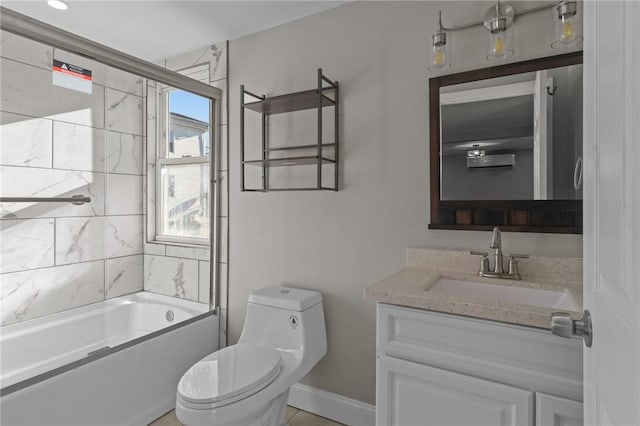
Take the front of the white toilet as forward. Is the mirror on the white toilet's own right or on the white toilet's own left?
on the white toilet's own left

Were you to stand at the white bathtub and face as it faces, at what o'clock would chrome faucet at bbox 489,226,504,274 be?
The chrome faucet is roughly at 12 o'clock from the white bathtub.

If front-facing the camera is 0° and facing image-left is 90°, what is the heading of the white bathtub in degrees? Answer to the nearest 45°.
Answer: approximately 315°

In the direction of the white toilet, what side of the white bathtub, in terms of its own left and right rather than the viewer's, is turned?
front

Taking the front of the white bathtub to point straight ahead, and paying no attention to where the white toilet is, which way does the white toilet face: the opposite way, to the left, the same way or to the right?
to the right

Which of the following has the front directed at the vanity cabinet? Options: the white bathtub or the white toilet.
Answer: the white bathtub

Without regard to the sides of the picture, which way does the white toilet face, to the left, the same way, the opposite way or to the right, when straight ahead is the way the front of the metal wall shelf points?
the same way

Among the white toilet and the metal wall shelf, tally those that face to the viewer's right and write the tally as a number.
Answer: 0

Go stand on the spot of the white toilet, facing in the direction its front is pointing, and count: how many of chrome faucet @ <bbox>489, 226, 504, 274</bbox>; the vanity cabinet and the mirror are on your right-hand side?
0

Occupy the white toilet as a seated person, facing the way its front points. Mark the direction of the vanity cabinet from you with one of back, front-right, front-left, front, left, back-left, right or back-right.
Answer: left

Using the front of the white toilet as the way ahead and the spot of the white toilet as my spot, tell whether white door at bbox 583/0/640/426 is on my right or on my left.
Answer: on my left

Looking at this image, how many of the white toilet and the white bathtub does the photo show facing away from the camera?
0

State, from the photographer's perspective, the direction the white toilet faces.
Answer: facing the viewer and to the left of the viewer

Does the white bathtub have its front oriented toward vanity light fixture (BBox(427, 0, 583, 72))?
yes
